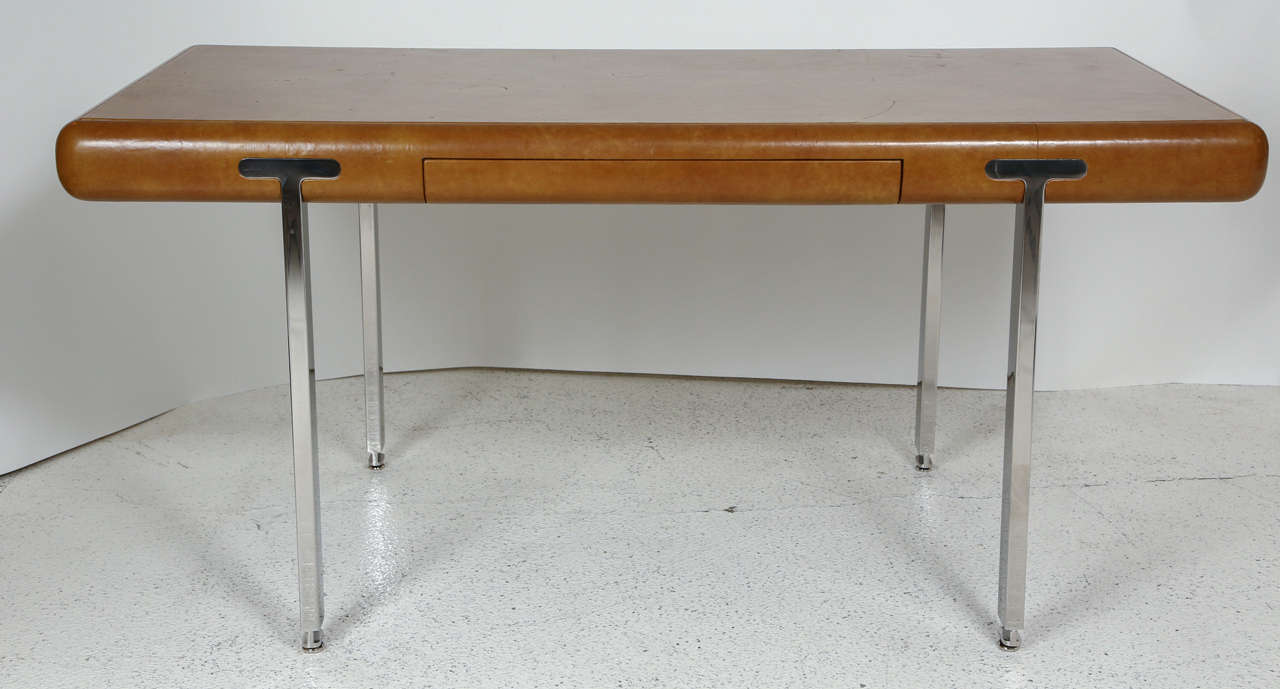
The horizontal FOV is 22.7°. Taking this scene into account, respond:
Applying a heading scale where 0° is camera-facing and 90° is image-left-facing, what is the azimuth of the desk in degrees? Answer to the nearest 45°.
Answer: approximately 0°
